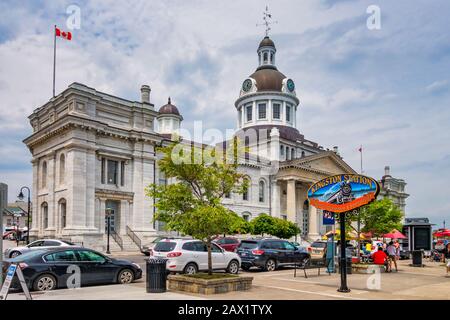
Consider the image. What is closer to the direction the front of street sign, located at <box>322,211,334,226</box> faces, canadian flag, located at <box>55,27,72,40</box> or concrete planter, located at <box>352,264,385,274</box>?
the concrete planter

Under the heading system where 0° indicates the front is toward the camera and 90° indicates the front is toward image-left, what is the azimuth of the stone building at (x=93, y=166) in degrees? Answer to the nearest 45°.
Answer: approximately 315°

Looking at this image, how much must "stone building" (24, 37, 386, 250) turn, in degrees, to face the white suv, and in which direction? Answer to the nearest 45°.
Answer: approximately 45° to its right

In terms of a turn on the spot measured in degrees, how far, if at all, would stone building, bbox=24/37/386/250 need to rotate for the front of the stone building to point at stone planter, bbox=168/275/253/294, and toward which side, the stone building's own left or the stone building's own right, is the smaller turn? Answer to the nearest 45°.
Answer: approximately 45° to the stone building's own right

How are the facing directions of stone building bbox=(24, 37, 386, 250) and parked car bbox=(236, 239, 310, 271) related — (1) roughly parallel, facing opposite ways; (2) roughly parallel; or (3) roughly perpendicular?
roughly perpendicular
